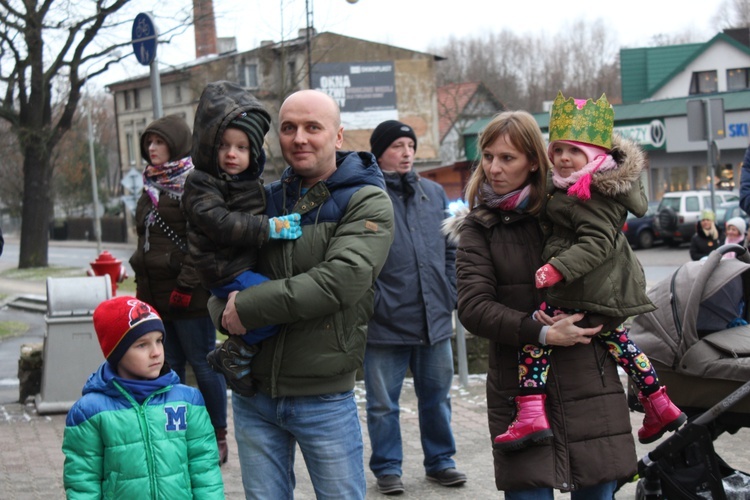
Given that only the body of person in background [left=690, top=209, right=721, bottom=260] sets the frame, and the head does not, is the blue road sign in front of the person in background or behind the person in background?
in front

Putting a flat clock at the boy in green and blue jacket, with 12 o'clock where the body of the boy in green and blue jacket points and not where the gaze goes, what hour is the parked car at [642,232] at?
The parked car is roughly at 7 o'clock from the boy in green and blue jacket.

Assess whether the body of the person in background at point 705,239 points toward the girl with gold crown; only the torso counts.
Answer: yes

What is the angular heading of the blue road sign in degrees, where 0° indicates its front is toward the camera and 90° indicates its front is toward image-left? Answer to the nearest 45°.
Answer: approximately 45°

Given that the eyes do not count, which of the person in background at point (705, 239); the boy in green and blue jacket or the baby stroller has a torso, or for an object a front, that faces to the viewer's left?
the baby stroller

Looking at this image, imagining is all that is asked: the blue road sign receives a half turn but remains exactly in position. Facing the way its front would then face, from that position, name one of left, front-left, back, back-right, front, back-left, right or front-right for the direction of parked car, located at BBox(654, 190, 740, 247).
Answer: front

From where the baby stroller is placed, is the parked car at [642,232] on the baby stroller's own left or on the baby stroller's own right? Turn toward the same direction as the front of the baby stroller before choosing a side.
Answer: on the baby stroller's own right

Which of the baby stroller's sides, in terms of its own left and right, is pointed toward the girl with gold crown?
left

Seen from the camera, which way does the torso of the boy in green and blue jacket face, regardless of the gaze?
toward the camera

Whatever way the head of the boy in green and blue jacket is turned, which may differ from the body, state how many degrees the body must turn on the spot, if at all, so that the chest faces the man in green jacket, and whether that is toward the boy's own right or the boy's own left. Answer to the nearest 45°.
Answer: approximately 90° to the boy's own left

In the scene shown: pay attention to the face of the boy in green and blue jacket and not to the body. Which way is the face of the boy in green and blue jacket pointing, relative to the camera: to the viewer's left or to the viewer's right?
to the viewer's right

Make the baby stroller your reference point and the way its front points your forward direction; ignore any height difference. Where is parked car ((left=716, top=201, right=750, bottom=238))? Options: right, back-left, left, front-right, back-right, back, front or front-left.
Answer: right

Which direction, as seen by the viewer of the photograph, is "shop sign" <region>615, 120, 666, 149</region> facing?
facing the viewer and to the left of the viewer

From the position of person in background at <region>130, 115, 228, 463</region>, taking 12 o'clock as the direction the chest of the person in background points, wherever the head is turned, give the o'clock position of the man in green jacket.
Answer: The man in green jacket is roughly at 10 o'clock from the person in background.

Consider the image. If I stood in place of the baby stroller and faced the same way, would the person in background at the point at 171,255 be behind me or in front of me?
in front

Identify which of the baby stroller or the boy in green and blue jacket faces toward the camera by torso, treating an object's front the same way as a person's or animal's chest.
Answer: the boy in green and blue jacket

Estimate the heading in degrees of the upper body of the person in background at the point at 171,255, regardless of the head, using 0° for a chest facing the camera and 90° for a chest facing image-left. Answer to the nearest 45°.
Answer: approximately 45°
